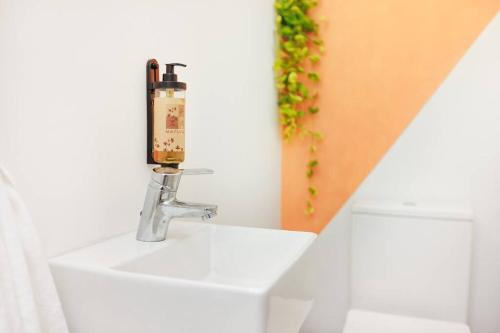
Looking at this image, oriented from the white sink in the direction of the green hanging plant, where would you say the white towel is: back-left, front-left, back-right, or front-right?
back-left

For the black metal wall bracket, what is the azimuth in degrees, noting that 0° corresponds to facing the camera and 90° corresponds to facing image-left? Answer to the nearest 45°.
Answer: approximately 315°

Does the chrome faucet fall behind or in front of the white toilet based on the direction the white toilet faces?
in front

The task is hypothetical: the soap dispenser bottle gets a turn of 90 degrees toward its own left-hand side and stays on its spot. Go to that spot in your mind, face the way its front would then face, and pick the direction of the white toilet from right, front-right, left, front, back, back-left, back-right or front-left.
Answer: front

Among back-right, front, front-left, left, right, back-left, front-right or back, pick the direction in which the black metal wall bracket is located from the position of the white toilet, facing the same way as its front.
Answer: front-right

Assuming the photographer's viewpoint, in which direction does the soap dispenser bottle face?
facing the viewer and to the right of the viewer

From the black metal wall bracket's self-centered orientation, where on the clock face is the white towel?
The white towel is roughly at 2 o'clock from the black metal wall bracket.

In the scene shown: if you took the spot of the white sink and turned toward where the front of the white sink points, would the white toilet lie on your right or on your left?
on your left
